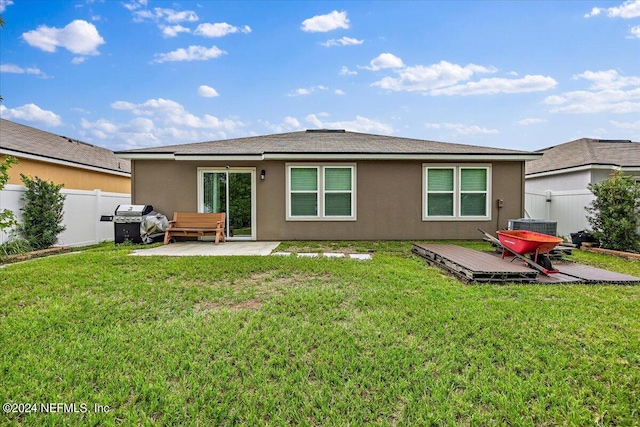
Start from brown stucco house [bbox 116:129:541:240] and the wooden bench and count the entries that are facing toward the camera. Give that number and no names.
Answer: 1

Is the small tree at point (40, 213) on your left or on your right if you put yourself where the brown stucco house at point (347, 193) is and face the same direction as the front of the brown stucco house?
on your left

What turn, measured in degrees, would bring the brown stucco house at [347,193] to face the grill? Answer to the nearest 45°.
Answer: approximately 90° to its left

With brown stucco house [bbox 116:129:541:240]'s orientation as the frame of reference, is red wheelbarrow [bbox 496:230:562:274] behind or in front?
behind

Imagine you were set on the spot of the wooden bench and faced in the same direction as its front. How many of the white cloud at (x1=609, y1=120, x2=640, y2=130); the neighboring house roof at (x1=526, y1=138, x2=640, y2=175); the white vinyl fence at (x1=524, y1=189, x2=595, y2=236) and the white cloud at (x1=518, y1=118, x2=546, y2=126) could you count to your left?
4

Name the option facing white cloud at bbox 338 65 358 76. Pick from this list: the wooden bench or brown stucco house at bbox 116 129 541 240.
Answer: the brown stucco house

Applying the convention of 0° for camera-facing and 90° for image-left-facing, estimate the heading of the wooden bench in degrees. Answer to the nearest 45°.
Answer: approximately 0°

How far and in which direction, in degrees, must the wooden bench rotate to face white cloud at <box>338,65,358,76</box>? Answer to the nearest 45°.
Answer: approximately 135° to its left

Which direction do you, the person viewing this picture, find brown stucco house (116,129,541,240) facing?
facing away from the viewer

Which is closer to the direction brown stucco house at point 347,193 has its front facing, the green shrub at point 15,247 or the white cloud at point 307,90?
the white cloud

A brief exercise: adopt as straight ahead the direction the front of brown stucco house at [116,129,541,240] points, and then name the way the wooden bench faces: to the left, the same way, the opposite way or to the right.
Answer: the opposite way
